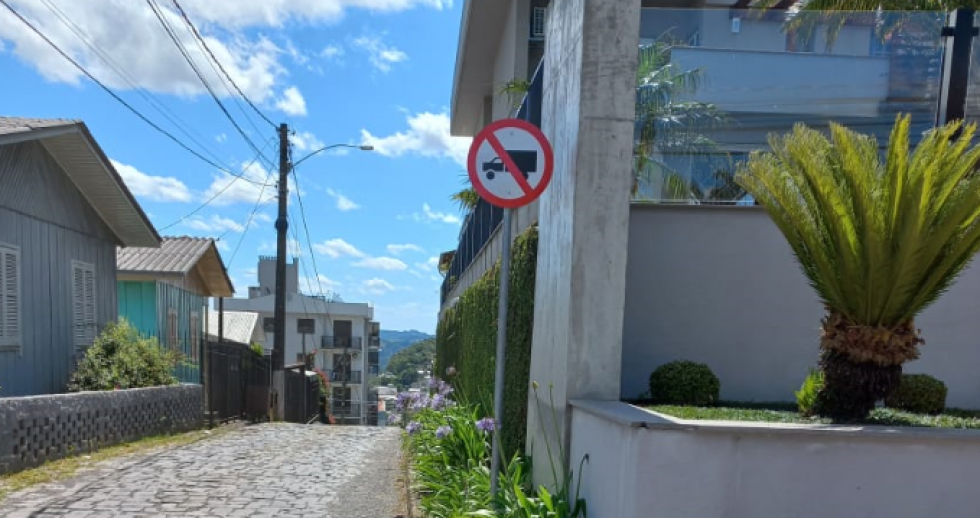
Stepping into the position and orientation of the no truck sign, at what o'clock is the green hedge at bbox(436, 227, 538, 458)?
The green hedge is roughly at 6 o'clock from the no truck sign.

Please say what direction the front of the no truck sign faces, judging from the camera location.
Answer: facing the viewer

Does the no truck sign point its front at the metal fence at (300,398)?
no

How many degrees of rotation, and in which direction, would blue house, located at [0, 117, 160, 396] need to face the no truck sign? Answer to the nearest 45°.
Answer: approximately 45° to its right

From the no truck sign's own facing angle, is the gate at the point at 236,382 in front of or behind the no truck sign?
behind

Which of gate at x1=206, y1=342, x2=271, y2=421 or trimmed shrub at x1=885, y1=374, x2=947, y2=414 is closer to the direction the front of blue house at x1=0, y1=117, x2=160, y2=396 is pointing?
the trimmed shrub

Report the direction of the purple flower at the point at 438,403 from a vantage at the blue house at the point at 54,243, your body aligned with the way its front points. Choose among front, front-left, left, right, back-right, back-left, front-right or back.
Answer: front

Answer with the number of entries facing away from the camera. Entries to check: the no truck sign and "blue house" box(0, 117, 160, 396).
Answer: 0

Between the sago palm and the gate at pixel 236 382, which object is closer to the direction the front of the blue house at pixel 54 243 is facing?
the sago palm

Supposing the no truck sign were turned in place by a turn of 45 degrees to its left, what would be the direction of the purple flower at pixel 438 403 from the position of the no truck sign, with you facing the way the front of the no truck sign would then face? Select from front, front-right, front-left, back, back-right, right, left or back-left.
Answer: back-left
